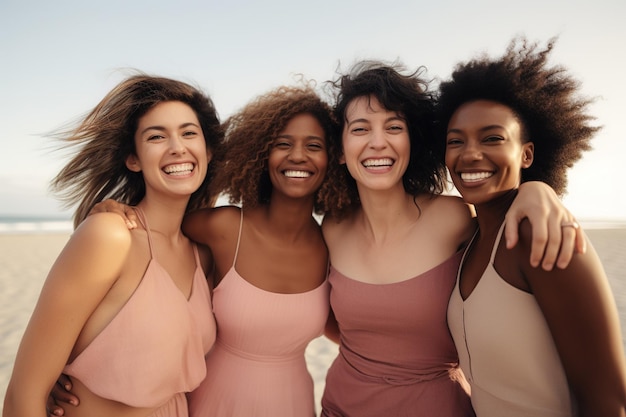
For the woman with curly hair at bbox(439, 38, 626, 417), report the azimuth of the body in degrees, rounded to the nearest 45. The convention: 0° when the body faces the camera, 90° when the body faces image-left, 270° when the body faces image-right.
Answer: approximately 45°

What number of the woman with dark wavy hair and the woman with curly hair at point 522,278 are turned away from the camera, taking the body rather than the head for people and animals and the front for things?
0

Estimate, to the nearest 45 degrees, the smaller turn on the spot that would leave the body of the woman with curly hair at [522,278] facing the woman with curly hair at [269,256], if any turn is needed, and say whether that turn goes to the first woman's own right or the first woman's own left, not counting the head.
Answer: approximately 45° to the first woman's own right

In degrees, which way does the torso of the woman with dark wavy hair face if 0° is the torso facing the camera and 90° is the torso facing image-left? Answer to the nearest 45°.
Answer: approximately 315°

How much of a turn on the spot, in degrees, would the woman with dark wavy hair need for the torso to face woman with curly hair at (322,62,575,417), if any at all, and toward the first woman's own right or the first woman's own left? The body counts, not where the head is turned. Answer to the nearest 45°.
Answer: approximately 45° to the first woman's own left
